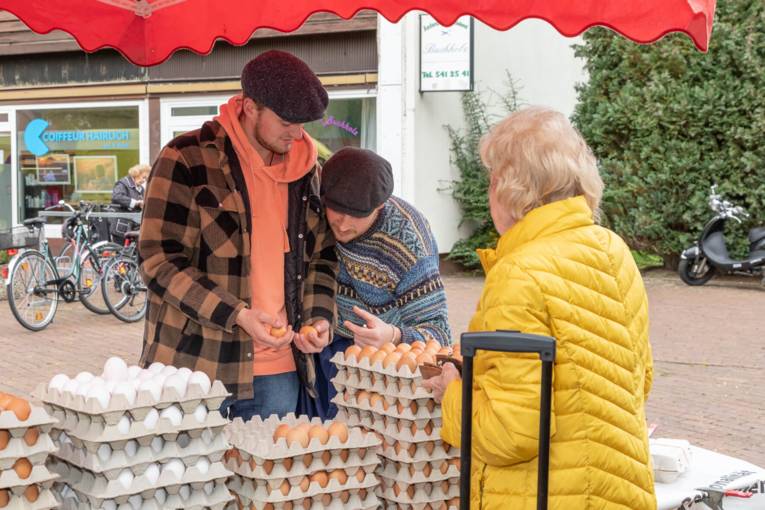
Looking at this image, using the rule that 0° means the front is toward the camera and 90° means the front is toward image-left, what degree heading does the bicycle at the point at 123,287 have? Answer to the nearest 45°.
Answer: approximately 225°

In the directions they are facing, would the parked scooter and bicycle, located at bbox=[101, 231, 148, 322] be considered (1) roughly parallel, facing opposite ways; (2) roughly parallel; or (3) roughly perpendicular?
roughly perpendicular

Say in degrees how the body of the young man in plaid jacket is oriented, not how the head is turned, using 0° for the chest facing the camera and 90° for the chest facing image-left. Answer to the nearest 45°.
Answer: approximately 315°

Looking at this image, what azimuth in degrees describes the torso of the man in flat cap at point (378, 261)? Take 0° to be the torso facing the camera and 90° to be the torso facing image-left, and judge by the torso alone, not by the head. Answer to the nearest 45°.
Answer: approximately 45°

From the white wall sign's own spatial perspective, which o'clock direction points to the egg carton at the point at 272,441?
The egg carton is roughly at 12 o'clock from the white wall sign.

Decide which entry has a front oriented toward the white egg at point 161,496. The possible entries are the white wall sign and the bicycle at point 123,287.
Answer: the white wall sign

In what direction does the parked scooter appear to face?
to the viewer's left

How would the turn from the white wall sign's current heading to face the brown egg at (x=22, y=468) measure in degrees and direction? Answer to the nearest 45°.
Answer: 0° — it already faces it

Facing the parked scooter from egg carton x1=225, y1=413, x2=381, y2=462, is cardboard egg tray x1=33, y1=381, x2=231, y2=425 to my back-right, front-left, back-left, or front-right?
back-left

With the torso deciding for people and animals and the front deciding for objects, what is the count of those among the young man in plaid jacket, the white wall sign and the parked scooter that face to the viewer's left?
1

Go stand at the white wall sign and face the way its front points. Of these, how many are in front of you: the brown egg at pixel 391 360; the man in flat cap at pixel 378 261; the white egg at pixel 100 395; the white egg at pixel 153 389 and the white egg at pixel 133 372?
5

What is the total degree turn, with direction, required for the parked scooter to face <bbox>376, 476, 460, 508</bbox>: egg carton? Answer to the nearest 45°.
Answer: approximately 90° to its left

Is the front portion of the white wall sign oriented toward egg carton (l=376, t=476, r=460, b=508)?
yes
